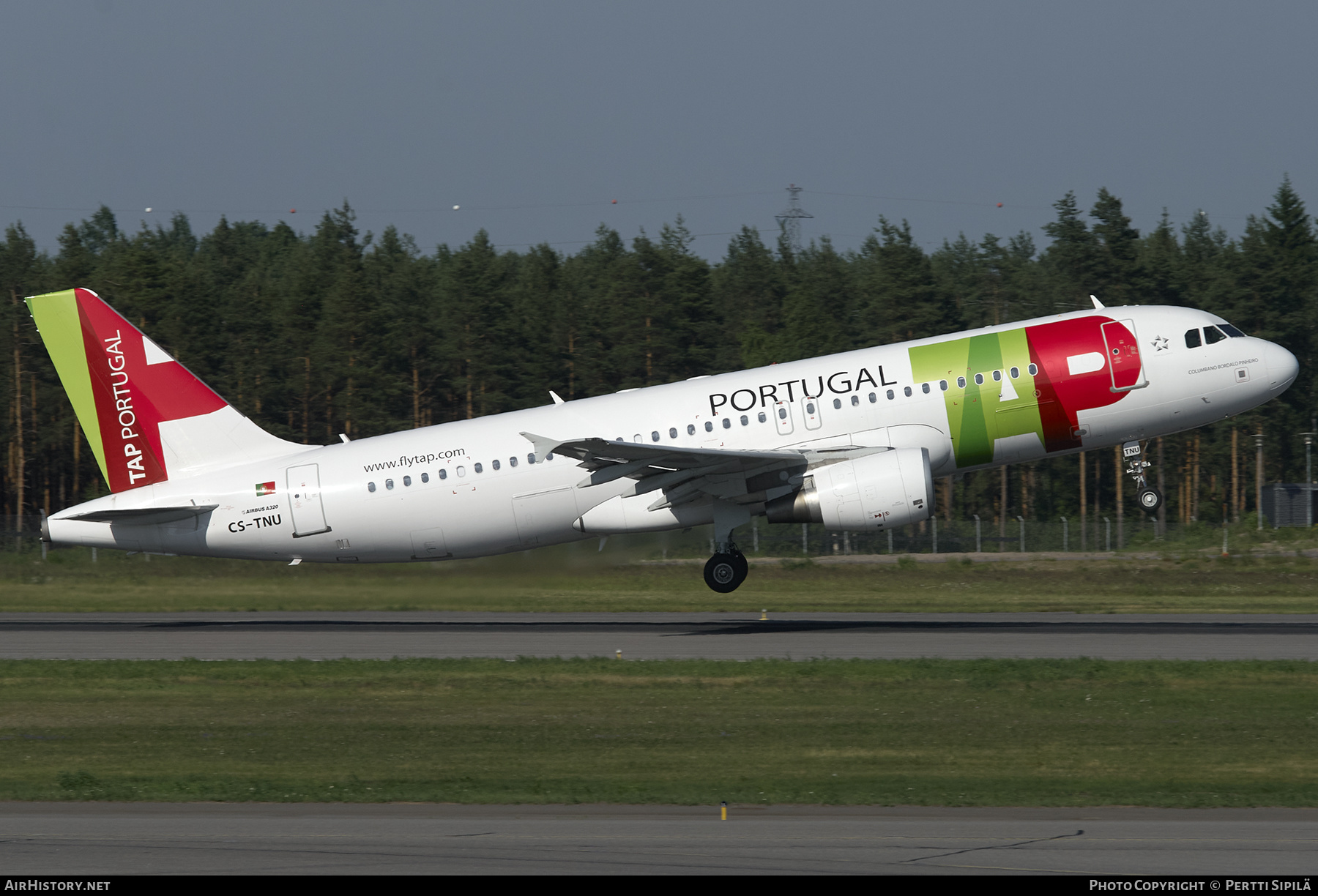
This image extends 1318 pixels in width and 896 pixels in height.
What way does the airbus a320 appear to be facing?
to the viewer's right
